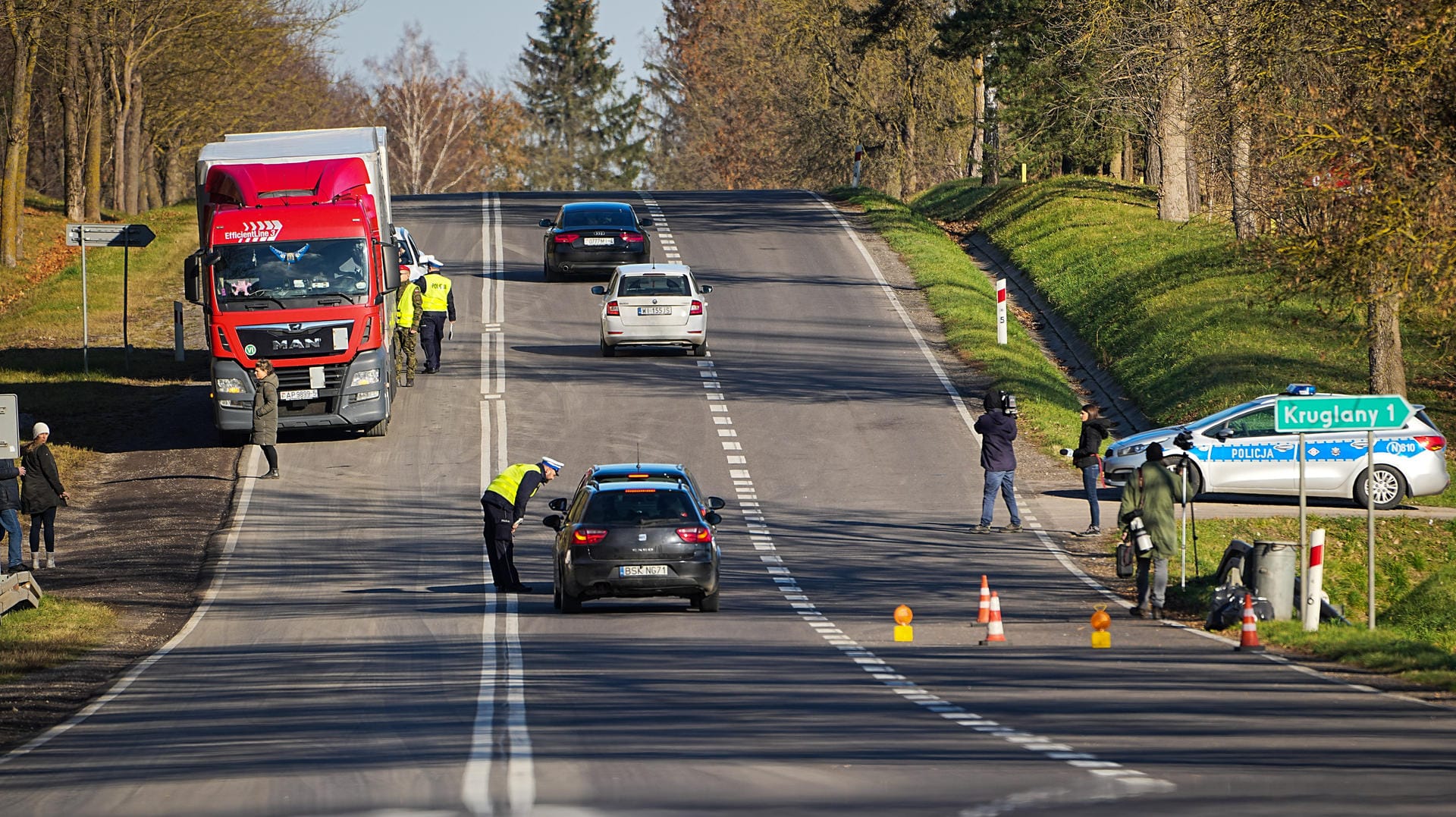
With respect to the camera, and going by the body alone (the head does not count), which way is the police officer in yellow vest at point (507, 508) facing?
to the viewer's right

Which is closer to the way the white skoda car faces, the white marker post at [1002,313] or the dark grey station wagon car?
the white marker post

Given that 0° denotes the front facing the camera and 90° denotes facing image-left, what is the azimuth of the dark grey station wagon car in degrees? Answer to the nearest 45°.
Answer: approximately 180°

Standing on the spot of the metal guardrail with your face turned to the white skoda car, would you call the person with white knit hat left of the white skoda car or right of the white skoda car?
left

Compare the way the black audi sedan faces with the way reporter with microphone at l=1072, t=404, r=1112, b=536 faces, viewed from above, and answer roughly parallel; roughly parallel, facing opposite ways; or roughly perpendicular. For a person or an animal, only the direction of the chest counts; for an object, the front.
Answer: roughly perpendicular

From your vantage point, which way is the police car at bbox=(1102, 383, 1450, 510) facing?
to the viewer's left

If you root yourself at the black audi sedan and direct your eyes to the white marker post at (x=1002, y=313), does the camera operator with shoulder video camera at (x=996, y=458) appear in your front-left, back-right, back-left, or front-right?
front-right

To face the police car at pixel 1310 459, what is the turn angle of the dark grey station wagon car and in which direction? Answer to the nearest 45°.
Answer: approximately 45° to its right

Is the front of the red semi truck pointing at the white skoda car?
no

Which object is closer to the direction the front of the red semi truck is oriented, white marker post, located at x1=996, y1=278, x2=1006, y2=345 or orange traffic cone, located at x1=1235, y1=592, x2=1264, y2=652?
the orange traffic cone

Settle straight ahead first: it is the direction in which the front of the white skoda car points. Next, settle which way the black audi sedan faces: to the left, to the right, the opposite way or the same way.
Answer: the same way

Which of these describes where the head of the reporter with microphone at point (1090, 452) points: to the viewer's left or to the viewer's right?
to the viewer's left

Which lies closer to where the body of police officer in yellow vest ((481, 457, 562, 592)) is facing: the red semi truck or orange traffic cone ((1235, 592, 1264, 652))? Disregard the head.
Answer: the orange traffic cone

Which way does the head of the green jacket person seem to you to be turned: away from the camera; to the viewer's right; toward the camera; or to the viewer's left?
away from the camera

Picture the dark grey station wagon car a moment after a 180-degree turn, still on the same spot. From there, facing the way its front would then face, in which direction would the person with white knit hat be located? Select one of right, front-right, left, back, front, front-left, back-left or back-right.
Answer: back-right

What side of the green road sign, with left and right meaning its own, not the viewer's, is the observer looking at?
front

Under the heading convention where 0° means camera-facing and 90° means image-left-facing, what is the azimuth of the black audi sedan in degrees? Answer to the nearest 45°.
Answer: approximately 180°

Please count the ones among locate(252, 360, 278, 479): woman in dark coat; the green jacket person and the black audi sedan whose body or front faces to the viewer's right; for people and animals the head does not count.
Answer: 0
